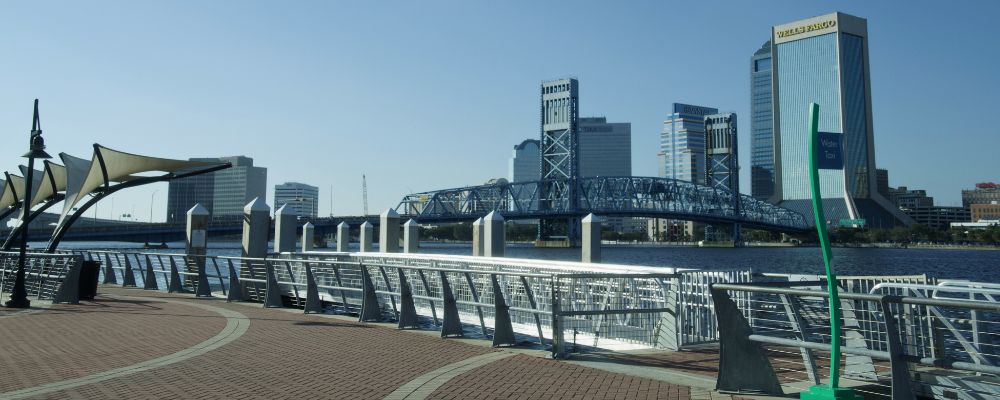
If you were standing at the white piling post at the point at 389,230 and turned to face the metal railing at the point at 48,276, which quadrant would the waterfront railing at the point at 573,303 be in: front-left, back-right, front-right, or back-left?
front-left

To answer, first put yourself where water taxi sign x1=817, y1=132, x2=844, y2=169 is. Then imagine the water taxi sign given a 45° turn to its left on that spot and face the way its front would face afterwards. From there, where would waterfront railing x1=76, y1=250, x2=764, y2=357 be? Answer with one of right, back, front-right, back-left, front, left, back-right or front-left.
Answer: back

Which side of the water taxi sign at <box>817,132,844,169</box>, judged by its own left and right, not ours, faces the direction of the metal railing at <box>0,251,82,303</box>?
right

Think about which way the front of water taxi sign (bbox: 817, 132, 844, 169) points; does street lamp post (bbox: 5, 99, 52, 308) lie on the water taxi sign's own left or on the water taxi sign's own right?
on the water taxi sign's own right

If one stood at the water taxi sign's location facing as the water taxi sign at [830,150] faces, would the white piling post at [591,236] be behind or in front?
behind

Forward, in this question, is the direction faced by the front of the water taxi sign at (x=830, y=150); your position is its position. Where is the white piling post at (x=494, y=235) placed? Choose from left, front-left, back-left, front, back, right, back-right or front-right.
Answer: back-right

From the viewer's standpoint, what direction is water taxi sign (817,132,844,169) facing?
toward the camera

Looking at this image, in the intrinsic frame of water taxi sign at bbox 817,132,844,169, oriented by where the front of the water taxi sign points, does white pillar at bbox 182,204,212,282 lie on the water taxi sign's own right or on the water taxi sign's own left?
on the water taxi sign's own right

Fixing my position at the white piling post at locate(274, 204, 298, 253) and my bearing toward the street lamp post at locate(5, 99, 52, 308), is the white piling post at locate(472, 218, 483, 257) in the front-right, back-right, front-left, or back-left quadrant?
back-left

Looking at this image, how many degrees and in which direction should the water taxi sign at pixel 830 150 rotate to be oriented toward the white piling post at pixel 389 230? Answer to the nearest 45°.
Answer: approximately 135° to its right
